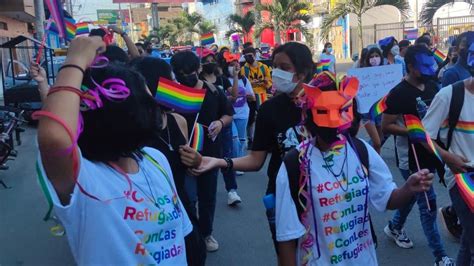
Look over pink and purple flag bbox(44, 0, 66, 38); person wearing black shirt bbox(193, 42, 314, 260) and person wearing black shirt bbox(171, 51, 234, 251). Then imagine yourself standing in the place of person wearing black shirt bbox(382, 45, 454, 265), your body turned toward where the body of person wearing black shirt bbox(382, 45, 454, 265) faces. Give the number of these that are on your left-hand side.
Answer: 0

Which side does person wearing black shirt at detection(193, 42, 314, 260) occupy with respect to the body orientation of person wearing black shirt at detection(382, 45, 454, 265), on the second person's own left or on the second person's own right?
on the second person's own right

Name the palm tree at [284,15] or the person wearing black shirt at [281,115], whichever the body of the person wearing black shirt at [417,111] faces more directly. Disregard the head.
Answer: the person wearing black shirt

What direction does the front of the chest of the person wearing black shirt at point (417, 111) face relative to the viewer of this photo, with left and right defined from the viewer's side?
facing the viewer and to the right of the viewer

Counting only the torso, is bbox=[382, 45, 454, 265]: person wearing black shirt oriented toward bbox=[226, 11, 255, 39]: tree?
no

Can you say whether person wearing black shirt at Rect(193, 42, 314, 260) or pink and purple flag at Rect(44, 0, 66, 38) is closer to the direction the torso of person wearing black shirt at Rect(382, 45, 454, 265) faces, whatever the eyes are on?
the person wearing black shirt

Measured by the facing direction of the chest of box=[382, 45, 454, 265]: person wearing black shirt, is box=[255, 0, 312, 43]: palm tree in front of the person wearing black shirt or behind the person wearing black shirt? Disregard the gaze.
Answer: behind

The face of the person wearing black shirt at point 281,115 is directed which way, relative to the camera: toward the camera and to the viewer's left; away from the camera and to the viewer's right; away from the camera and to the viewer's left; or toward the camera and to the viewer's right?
toward the camera and to the viewer's left

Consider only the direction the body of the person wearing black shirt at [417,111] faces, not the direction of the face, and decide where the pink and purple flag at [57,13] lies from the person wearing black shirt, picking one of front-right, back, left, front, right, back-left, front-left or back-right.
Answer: back-right
